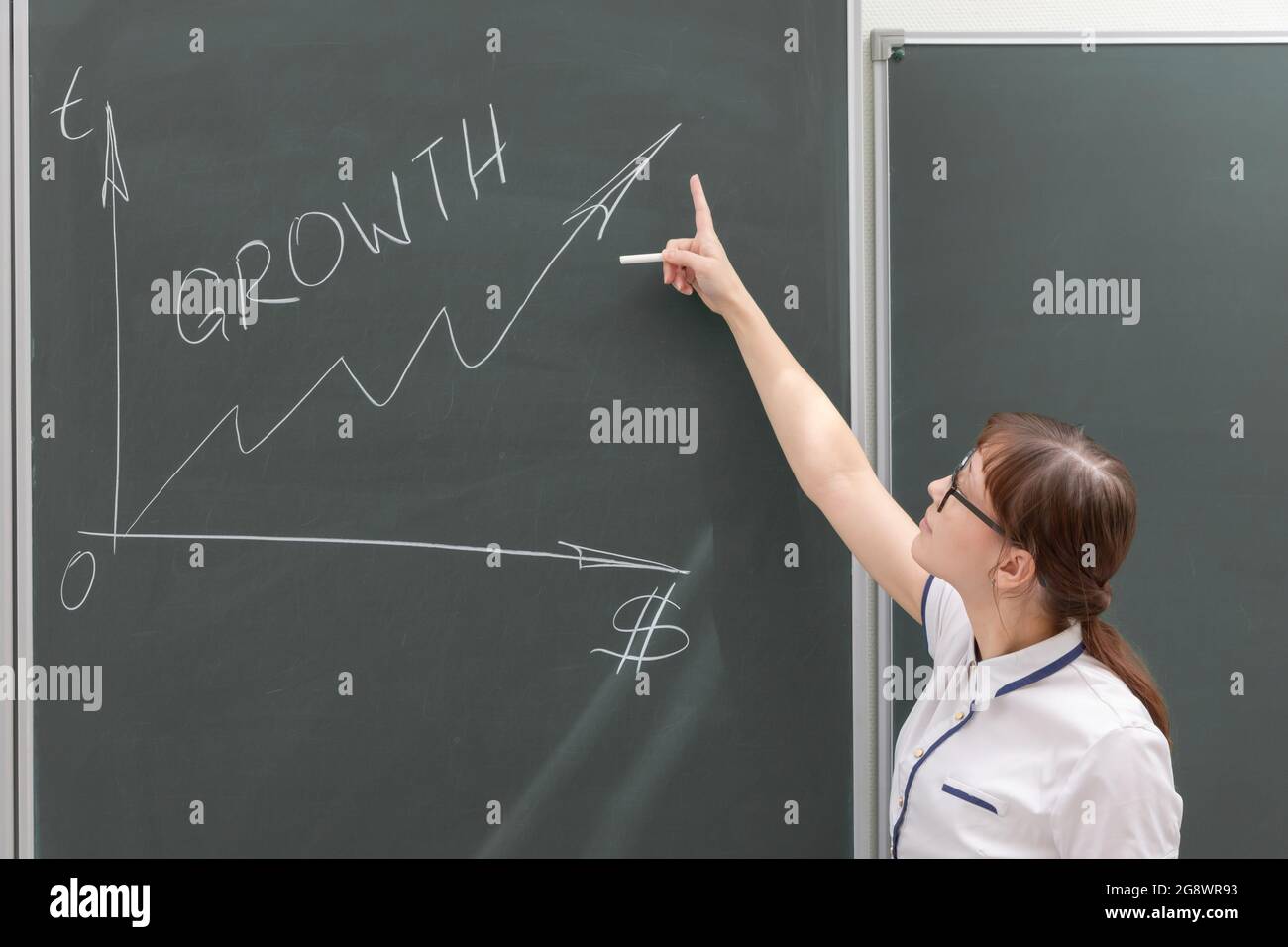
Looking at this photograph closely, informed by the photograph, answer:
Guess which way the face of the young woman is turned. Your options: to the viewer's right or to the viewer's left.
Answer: to the viewer's left

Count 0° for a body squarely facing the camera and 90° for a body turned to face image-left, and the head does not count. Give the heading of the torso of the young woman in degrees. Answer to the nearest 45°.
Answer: approximately 45°
